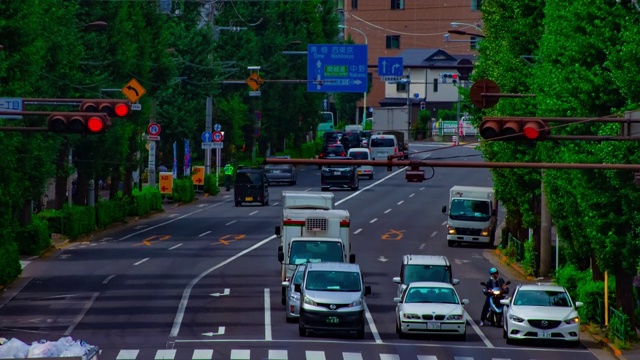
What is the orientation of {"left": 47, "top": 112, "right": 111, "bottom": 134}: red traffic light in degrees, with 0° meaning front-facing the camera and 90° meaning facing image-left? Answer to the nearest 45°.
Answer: approximately 0°

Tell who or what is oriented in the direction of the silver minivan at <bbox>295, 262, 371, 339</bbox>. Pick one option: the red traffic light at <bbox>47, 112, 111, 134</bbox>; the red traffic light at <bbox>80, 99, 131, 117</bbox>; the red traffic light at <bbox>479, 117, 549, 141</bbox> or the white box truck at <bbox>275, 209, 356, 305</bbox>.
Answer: the white box truck

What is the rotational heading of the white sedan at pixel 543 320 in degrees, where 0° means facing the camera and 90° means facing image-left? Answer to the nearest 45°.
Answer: approximately 0°

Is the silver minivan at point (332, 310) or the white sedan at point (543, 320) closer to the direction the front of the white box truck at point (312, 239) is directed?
the silver minivan

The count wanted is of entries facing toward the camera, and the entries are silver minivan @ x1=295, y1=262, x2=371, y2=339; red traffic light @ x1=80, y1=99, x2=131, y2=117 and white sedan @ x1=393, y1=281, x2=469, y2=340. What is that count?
3
